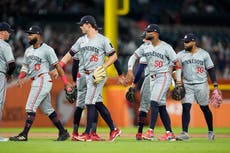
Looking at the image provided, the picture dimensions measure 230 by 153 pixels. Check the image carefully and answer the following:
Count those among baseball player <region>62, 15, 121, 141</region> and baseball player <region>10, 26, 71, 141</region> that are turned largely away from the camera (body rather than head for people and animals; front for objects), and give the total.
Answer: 0

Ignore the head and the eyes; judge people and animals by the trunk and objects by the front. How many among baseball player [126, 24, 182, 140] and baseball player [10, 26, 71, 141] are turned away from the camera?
0

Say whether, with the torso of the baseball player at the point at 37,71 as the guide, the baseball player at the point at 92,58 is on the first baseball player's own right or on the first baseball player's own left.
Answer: on the first baseball player's own left

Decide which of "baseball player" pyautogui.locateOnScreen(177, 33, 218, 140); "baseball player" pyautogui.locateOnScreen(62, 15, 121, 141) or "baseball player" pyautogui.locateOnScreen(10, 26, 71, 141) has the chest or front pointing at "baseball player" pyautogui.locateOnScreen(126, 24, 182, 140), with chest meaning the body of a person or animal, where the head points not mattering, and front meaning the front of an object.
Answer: "baseball player" pyautogui.locateOnScreen(177, 33, 218, 140)

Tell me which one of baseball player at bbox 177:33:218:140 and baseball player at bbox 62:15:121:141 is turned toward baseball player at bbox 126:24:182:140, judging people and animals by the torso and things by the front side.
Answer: baseball player at bbox 177:33:218:140

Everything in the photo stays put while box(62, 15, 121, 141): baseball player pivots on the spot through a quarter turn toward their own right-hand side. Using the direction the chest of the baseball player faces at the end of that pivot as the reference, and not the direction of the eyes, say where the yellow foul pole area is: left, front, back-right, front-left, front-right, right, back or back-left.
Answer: front-right

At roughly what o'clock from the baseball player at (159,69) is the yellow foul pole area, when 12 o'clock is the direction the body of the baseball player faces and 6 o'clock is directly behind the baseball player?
The yellow foul pole area is roughly at 4 o'clock from the baseball player.

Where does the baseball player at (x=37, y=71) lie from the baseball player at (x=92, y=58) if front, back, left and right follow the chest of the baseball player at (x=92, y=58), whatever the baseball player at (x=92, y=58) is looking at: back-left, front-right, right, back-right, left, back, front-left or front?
front-right
